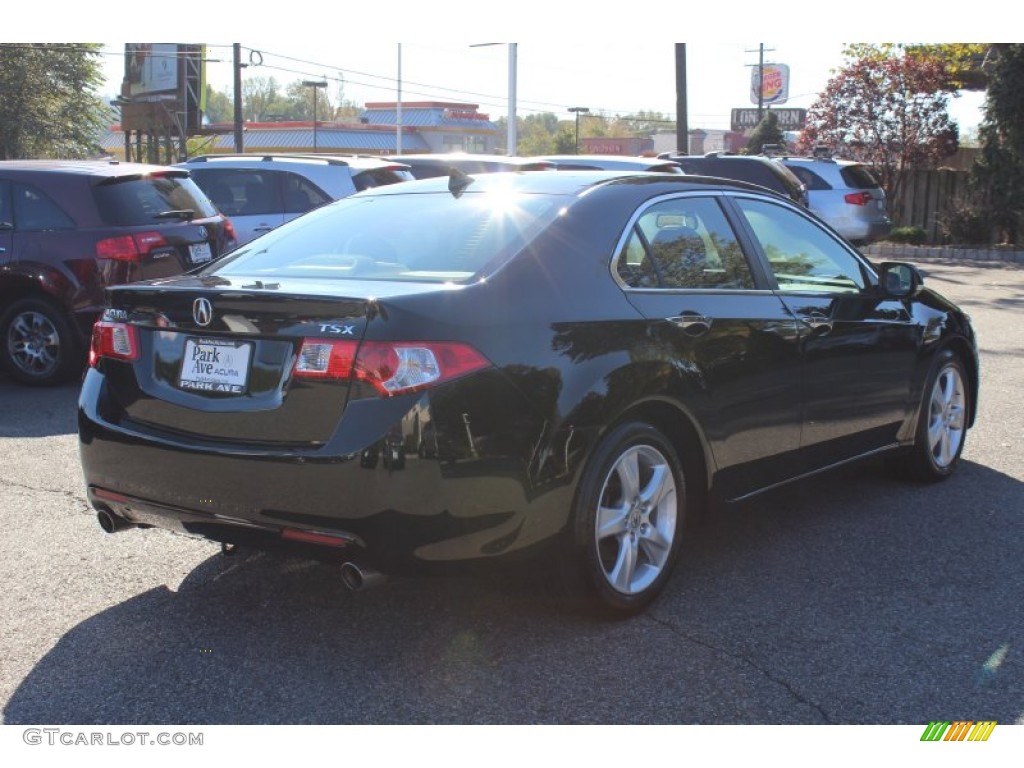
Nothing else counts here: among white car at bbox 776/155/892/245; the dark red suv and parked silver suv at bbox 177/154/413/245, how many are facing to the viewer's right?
0

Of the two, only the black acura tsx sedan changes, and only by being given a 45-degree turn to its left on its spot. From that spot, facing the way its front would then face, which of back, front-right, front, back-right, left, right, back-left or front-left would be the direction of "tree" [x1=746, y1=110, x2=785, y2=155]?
front

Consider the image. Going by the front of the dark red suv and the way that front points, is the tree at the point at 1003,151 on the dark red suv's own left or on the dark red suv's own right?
on the dark red suv's own right

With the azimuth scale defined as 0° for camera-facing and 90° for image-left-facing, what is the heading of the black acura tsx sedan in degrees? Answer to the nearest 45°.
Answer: approximately 225°

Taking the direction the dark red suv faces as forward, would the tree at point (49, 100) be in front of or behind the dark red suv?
in front

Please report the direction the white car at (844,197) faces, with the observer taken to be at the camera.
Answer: facing away from the viewer and to the left of the viewer

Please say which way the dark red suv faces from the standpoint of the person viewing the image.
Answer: facing away from the viewer and to the left of the viewer

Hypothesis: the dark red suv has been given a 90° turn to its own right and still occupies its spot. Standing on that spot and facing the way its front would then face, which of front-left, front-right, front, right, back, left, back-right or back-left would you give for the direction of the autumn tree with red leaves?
front

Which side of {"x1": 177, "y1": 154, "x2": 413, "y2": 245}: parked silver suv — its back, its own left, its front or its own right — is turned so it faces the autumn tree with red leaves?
right

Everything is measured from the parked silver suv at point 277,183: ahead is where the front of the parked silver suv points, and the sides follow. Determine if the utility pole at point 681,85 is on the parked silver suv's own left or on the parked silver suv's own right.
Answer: on the parked silver suv's own right

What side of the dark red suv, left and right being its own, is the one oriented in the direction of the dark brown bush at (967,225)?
right

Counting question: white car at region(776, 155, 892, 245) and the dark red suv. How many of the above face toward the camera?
0

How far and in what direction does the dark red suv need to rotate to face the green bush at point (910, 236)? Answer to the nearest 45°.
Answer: approximately 90° to its right

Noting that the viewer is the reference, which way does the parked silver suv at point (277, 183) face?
facing away from the viewer and to the left of the viewer
